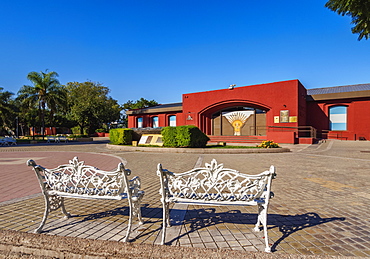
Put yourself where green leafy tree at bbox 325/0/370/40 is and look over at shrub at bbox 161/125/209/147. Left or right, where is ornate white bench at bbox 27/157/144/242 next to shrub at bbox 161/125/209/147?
left

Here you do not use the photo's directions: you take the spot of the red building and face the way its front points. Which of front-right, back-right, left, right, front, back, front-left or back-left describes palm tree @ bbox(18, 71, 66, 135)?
front-right
